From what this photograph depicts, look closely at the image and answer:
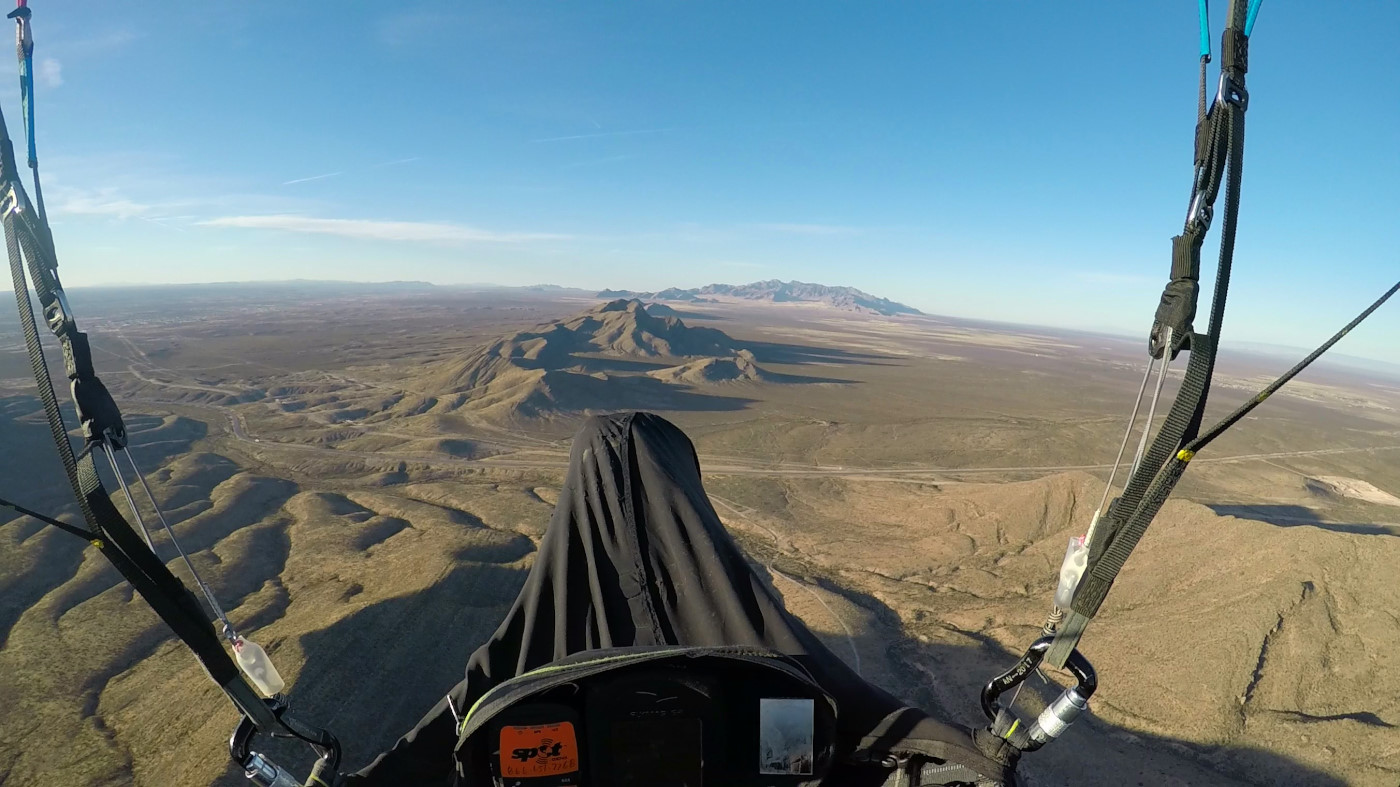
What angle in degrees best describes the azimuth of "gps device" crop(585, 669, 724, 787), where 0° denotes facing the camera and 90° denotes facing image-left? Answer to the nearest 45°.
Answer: approximately 0°

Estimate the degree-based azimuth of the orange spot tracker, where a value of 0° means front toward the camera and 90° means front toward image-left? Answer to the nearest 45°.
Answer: approximately 0°

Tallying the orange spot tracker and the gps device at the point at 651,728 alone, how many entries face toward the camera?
2
